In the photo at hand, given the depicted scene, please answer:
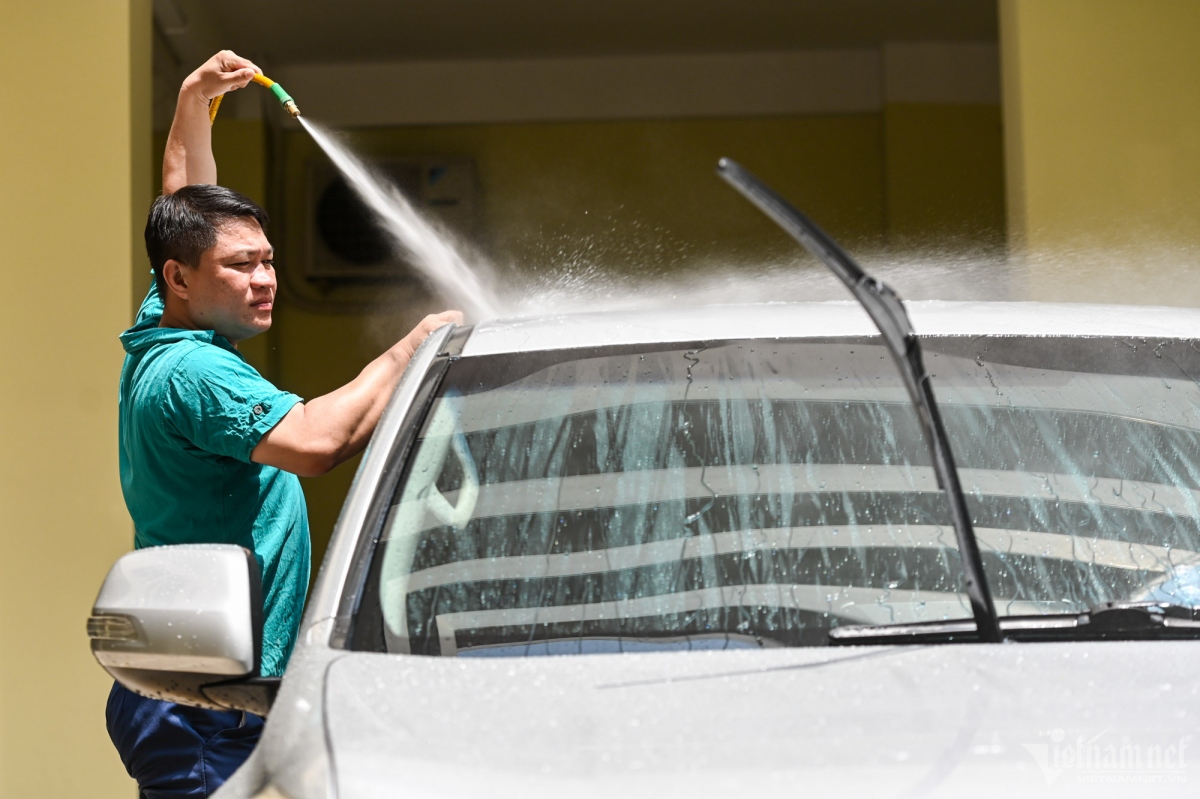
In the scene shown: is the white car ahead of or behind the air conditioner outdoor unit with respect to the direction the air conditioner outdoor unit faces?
ahead

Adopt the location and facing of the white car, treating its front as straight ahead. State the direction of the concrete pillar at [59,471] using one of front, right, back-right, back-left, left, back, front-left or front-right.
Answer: back-right

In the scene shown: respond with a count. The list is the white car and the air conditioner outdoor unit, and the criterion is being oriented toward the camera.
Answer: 2

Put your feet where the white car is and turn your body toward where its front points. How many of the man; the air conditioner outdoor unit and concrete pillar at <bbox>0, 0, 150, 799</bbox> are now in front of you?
0

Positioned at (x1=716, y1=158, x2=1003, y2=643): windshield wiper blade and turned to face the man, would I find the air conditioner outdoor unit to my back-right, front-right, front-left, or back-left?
front-right

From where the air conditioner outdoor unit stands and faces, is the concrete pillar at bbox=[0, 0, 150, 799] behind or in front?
in front

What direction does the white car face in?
toward the camera

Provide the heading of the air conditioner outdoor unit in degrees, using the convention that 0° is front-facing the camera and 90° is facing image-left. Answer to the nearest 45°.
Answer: approximately 0°

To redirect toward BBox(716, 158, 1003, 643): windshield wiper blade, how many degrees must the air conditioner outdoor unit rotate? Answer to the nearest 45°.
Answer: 0° — it already faces it

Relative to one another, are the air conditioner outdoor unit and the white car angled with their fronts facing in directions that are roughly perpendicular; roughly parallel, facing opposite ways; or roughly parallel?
roughly parallel

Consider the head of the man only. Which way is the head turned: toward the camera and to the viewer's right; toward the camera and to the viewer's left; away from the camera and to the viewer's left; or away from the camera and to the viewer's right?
toward the camera and to the viewer's right

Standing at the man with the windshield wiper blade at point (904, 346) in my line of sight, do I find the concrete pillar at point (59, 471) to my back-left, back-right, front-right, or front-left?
back-left

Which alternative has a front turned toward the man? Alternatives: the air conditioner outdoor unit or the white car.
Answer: the air conditioner outdoor unit

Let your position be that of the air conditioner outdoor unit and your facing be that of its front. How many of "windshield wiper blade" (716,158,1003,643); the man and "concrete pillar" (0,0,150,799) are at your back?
0

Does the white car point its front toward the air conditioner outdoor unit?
no
